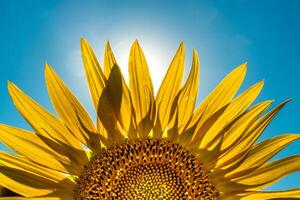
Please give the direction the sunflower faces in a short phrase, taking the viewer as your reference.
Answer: facing the viewer
